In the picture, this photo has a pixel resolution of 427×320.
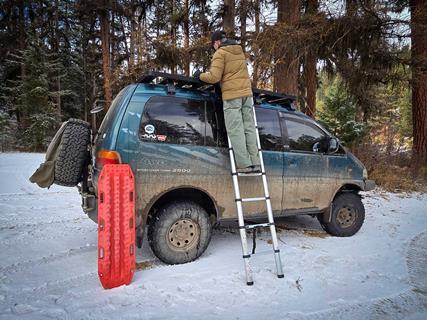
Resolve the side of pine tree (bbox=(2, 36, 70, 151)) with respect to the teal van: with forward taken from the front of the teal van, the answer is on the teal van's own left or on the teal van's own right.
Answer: on the teal van's own left

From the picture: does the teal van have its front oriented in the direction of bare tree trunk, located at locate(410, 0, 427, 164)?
yes

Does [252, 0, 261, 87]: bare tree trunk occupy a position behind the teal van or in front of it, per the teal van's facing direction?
in front

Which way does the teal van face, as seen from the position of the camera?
facing away from the viewer and to the right of the viewer

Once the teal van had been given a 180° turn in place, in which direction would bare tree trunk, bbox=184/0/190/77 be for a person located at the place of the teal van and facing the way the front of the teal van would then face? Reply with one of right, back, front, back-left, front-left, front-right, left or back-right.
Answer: back-right
